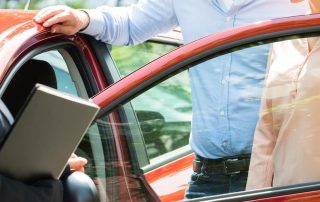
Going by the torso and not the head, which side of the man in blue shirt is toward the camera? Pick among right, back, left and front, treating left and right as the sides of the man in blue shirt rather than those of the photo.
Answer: front
